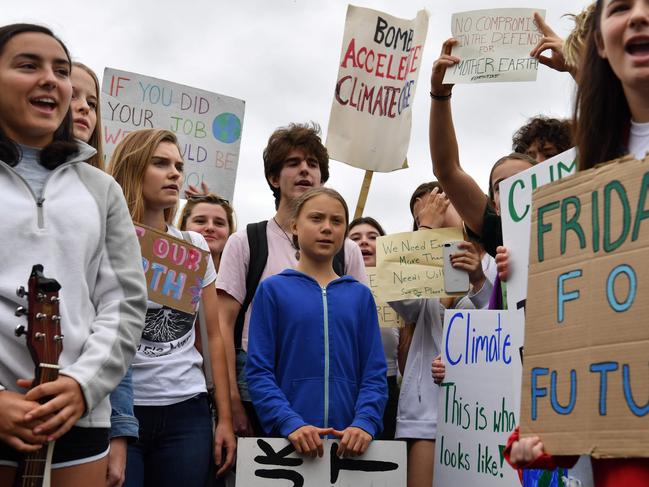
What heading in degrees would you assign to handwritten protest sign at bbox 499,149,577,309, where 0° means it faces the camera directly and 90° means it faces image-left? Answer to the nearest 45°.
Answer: approximately 45°

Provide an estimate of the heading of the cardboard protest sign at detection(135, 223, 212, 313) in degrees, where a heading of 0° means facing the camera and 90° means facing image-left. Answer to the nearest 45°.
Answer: approximately 0°

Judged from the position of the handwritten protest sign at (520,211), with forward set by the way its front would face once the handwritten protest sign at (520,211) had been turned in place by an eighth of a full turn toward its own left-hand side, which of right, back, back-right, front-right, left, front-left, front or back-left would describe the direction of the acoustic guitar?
front-right

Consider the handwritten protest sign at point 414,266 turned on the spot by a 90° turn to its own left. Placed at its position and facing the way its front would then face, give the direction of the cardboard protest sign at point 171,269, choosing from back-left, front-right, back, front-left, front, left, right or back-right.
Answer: back-right

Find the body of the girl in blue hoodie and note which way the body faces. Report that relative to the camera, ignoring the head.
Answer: toward the camera

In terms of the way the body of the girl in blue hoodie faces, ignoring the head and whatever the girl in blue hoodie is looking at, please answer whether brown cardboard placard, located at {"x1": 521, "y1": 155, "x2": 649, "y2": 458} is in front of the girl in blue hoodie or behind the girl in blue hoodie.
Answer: in front

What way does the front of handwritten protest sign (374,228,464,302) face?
toward the camera

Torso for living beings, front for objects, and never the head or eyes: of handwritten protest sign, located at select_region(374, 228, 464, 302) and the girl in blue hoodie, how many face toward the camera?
2

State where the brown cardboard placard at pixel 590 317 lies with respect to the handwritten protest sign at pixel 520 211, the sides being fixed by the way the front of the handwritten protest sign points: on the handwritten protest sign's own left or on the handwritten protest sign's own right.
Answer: on the handwritten protest sign's own left

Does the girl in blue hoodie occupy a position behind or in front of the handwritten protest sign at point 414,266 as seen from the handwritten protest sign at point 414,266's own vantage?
in front

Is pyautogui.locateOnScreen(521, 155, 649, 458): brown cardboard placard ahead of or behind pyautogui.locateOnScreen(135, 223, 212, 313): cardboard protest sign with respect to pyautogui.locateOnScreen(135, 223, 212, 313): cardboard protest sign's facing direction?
ahead

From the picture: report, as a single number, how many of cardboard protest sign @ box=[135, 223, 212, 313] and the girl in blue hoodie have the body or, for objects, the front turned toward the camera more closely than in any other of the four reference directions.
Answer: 2

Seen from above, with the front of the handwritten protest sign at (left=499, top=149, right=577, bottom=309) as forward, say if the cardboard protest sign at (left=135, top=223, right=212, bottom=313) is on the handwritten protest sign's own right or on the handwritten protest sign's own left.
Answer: on the handwritten protest sign's own right

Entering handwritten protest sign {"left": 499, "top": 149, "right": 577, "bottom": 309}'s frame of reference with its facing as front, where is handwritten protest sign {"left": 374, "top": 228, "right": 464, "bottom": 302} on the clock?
handwritten protest sign {"left": 374, "top": 228, "right": 464, "bottom": 302} is roughly at 4 o'clock from handwritten protest sign {"left": 499, "top": 149, "right": 577, "bottom": 309}.
